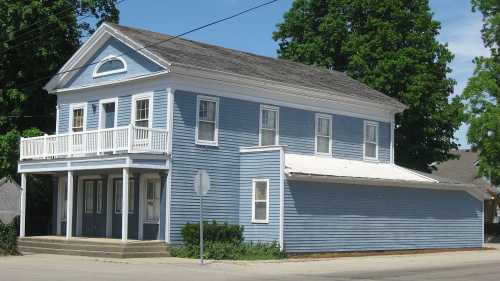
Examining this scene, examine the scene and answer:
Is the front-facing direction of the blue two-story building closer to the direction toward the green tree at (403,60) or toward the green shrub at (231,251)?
the green shrub

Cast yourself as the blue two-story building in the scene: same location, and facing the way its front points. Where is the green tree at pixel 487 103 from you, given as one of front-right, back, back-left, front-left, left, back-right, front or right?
back

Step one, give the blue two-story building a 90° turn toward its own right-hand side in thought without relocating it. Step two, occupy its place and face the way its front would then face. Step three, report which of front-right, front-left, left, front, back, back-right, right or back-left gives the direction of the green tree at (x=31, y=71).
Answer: front

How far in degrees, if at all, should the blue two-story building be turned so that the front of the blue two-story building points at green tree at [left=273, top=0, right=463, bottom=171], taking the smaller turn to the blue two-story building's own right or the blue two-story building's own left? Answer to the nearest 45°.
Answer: approximately 180°

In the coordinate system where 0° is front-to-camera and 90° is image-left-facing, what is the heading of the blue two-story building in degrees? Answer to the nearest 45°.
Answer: approximately 45°
